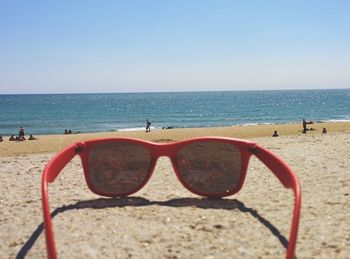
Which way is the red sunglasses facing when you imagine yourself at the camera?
facing away from the viewer
